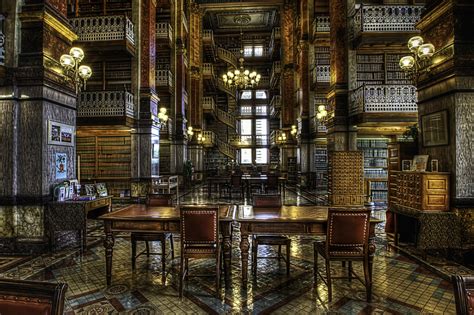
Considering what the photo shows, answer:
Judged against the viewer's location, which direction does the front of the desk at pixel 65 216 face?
facing to the right of the viewer

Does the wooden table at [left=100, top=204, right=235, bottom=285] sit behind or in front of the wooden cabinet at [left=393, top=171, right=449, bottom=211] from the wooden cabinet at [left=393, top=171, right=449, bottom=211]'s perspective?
in front

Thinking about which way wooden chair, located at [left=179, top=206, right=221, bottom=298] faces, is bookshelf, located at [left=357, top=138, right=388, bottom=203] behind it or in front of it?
in front

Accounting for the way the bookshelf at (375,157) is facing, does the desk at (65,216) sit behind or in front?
in front

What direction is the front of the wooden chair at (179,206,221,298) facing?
away from the camera

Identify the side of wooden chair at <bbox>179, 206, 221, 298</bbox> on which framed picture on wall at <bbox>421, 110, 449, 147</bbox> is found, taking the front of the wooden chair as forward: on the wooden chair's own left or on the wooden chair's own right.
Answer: on the wooden chair's own right

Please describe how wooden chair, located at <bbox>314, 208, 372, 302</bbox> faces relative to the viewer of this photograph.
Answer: facing away from the viewer and to the left of the viewer
